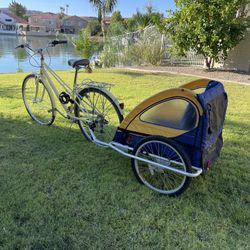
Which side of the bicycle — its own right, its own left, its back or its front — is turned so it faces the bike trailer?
back

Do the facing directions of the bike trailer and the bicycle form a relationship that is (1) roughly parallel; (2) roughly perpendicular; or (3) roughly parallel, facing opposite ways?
roughly parallel

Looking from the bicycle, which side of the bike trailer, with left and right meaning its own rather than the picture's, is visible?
front

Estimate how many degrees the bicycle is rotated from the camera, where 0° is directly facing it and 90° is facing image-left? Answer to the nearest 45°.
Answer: approximately 135°

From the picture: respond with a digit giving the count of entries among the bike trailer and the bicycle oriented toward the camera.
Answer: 0

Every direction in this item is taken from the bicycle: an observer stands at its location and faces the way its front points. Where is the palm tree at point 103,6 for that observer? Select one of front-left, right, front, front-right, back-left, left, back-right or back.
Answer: front-right

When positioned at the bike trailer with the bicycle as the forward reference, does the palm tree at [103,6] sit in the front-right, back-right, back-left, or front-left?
front-right

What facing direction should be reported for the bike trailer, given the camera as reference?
facing away from the viewer and to the left of the viewer
